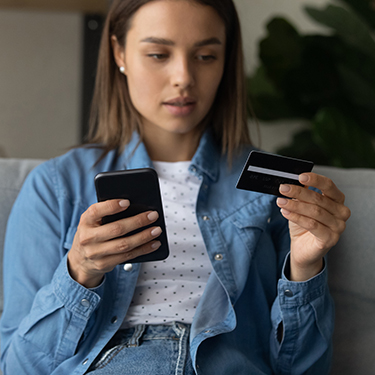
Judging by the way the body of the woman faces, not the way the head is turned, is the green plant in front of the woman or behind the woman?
behind

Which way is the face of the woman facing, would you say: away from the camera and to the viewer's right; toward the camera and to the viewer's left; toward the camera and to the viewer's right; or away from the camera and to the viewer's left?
toward the camera and to the viewer's right

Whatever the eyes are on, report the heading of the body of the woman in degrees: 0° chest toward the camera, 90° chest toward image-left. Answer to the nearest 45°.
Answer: approximately 0°
